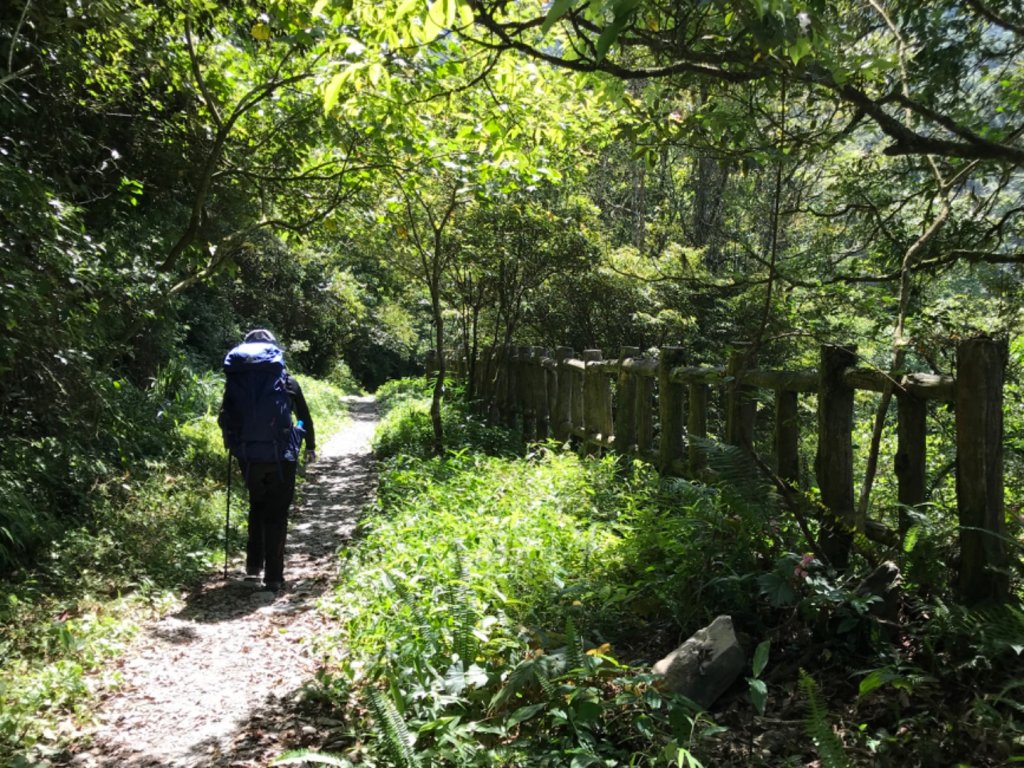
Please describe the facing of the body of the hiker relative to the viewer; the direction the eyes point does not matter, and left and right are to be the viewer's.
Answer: facing away from the viewer

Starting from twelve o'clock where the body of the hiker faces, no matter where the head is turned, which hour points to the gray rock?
The gray rock is roughly at 5 o'clock from the hiker.
